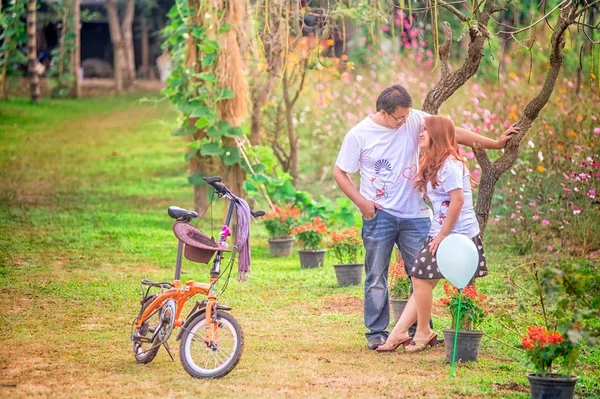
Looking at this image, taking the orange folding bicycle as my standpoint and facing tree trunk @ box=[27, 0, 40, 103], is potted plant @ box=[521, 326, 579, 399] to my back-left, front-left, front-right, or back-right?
back-right

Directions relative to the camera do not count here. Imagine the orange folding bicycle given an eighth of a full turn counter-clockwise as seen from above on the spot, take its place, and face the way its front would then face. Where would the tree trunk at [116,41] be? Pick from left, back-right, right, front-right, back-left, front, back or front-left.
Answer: left

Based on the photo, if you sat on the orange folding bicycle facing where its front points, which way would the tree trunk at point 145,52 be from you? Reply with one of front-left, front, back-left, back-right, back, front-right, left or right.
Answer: back-left

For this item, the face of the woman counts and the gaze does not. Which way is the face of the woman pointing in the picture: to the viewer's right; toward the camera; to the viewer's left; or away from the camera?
to the viewer's left

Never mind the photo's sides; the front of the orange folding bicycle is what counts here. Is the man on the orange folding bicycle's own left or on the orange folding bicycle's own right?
on the orange folding bicycle's own left

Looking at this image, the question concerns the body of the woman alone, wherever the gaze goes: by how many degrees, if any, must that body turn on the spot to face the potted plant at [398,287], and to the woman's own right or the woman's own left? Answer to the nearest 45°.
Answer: approximately 90° to the woman's own right

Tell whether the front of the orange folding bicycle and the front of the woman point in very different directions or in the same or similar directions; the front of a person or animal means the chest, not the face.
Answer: very different directions

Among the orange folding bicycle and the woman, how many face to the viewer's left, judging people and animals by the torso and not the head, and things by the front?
1

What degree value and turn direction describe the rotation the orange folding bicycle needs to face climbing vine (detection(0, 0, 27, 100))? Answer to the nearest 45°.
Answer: approximately 135° to its left

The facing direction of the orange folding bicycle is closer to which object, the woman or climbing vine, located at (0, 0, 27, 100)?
the woman

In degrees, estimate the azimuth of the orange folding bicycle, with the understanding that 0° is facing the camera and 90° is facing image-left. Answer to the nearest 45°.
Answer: approximately 315°

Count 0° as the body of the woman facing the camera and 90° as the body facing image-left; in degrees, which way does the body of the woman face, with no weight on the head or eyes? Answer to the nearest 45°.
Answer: approximately 90°

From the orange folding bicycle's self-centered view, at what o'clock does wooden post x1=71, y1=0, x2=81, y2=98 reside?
The wooden post is roughly at 7 o'clock from the orange folding bicycle.

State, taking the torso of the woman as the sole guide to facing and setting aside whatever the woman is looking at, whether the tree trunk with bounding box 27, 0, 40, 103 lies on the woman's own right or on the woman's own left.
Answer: on the woman's own right
